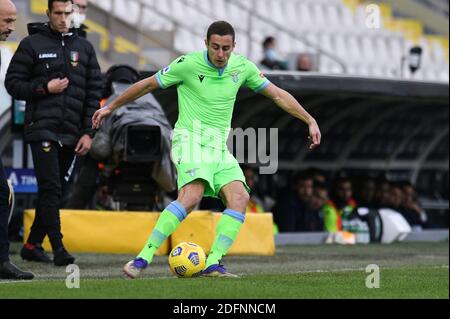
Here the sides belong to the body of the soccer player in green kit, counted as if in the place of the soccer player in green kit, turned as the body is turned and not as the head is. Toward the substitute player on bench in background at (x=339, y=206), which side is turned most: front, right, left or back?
back

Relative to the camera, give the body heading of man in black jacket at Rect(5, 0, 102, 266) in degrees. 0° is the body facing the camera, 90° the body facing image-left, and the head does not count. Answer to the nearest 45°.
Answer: approximately 0°
